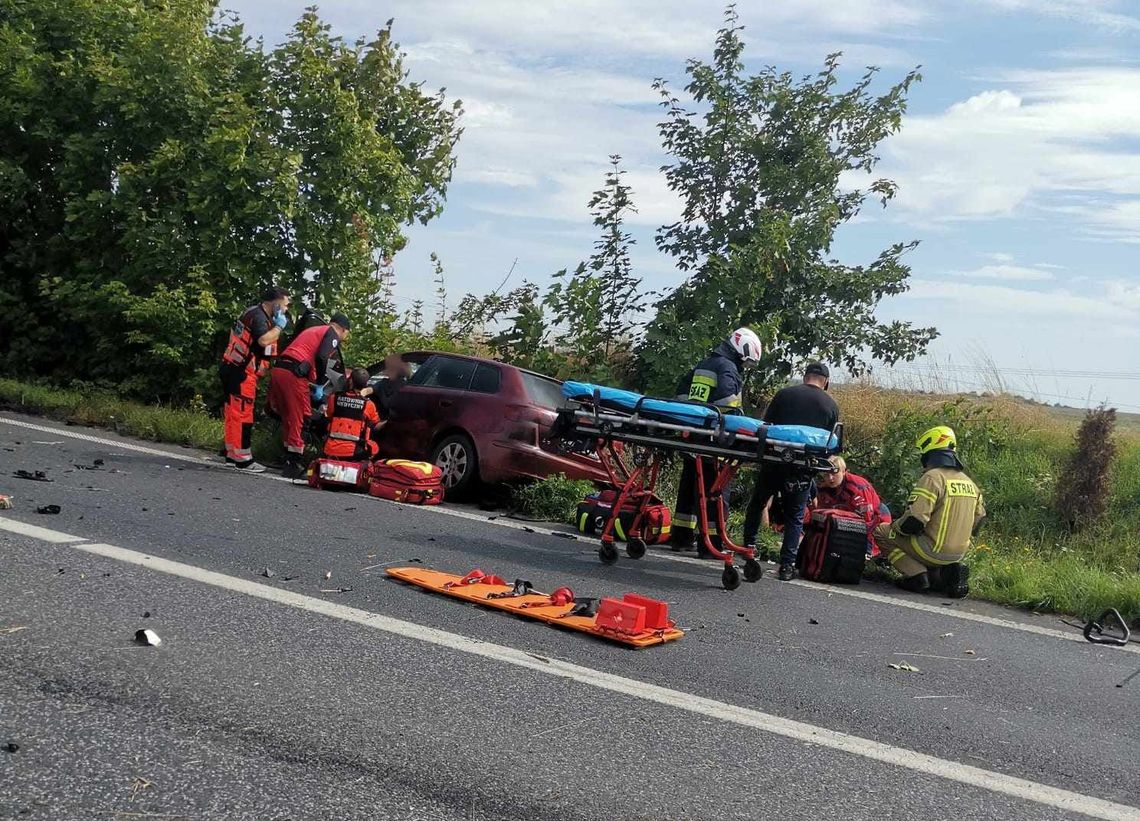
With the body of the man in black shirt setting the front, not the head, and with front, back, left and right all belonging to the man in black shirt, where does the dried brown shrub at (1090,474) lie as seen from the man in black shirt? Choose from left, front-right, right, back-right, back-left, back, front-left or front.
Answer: front-right

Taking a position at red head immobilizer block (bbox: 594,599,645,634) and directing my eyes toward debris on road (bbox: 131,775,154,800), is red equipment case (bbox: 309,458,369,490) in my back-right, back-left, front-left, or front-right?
back-right

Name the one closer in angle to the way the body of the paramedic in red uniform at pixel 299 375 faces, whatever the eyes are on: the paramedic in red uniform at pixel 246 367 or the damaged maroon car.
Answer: the damaged maroon car

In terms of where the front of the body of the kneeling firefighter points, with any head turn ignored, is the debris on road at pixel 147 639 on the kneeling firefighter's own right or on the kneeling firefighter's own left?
on the kneeling firefighter's own left

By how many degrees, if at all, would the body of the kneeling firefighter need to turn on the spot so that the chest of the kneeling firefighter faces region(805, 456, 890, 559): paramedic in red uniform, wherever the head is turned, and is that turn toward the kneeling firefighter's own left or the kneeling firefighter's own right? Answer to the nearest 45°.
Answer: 0° — they already face them

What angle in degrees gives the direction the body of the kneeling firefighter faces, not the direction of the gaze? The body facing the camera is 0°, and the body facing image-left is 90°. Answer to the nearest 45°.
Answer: approximately 135°

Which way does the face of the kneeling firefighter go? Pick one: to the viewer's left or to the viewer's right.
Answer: to the viewer's left

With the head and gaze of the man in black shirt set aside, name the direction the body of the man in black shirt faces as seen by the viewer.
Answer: away from the camera

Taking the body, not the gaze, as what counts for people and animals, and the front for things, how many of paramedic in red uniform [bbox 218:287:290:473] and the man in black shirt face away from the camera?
1

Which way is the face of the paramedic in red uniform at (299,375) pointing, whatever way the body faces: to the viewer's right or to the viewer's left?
to the viewer's right

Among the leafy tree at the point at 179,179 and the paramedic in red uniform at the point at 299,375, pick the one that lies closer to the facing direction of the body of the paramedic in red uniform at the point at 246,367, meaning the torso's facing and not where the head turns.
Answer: the paramedic in red uniform

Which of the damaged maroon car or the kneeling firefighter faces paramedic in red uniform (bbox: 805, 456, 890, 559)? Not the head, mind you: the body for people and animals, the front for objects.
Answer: the kneeling firefighter

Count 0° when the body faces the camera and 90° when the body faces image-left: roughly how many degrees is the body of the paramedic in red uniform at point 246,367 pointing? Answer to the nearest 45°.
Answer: approximately 270°

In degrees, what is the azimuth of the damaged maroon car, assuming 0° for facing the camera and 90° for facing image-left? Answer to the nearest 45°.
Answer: approximately 135°

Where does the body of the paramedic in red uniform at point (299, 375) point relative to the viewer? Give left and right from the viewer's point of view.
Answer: facing away from the viewer and to the right of the viewer

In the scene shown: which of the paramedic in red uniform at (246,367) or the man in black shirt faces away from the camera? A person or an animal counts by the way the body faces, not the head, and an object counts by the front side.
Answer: the man in black shirt

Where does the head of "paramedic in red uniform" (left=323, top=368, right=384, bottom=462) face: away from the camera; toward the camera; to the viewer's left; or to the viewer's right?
away from the camera
